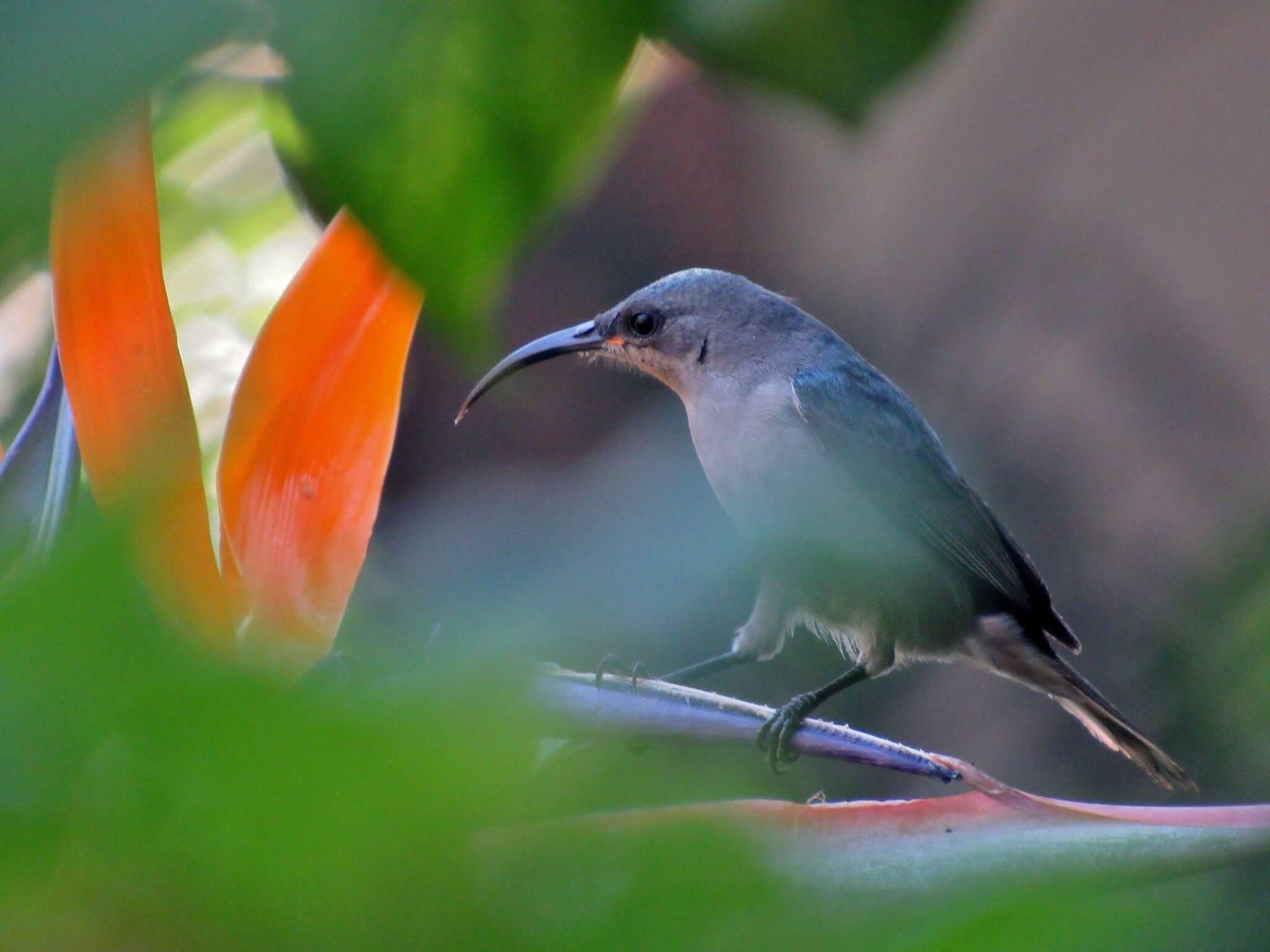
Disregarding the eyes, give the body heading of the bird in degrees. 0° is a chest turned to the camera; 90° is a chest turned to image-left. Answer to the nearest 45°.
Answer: approximately 90°

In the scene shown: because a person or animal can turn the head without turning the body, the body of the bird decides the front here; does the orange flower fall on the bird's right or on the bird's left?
on the bird's left

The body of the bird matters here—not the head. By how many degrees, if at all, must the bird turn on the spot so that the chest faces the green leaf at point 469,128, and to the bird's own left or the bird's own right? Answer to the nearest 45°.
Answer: approximately 90° to the bird's own left

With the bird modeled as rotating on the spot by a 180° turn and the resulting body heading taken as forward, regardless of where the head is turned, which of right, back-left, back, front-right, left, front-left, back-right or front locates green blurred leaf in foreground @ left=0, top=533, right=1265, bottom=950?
right
